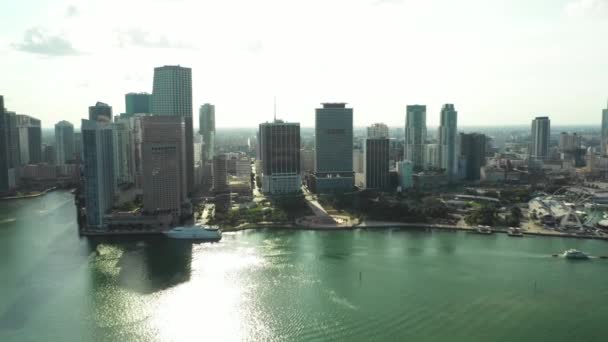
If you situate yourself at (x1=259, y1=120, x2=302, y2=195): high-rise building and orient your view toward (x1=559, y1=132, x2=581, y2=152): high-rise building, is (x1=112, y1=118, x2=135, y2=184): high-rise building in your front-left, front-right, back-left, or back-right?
back-left

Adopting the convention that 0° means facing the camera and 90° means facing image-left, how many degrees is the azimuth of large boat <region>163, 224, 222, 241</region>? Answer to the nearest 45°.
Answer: approximately 90°

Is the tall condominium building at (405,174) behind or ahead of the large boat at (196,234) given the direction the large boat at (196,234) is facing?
behind

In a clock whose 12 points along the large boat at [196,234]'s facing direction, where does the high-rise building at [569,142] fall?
The high-rise building is roughly at 5 o'clock from the large boat.

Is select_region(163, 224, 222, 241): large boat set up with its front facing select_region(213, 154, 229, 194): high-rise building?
no

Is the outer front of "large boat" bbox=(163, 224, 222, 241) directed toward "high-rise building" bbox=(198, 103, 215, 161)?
no

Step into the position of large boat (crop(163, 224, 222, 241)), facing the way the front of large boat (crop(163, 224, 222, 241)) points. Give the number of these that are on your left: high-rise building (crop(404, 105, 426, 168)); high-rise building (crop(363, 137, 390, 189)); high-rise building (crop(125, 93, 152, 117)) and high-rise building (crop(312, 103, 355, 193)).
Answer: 0

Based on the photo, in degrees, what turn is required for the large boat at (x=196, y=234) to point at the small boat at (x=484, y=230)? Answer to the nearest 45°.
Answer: approximately 180°

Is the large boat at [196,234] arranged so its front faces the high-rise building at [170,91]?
no

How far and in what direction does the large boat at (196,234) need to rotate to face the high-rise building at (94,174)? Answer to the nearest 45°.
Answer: approximately 45° to its right

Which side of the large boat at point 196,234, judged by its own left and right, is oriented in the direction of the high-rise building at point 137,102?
right

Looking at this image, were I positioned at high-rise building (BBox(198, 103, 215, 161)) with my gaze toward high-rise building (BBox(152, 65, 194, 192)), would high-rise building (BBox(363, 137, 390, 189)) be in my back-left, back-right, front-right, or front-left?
front-left
